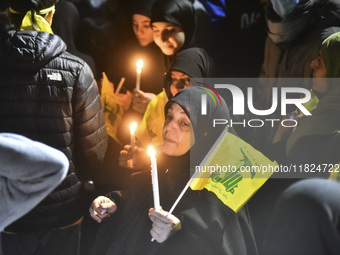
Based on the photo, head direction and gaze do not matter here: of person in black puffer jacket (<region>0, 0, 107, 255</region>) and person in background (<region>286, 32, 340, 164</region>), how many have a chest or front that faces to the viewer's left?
1

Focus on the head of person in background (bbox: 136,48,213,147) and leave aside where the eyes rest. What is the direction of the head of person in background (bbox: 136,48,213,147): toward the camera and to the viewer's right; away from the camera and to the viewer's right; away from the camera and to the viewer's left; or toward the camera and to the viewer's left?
toward the camera and to the viewer's left

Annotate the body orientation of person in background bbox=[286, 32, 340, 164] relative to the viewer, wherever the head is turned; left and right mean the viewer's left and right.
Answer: facing to the left of the viewer

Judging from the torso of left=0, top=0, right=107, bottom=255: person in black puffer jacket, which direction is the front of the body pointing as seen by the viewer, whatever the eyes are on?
away from the camera

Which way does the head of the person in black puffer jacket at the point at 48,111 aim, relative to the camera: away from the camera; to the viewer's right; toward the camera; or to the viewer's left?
away from the camera

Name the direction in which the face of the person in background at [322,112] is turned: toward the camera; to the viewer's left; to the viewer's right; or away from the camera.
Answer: to the viewer's left

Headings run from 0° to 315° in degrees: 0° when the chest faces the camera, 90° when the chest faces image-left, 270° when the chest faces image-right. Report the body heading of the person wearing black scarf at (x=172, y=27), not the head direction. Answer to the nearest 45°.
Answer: approximately 45°

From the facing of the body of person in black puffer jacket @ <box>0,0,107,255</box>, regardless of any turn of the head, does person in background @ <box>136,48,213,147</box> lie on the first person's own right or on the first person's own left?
on the first person's own right
